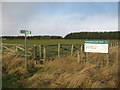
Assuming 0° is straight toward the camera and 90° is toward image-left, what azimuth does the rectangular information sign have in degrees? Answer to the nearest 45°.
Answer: approximately 0°
